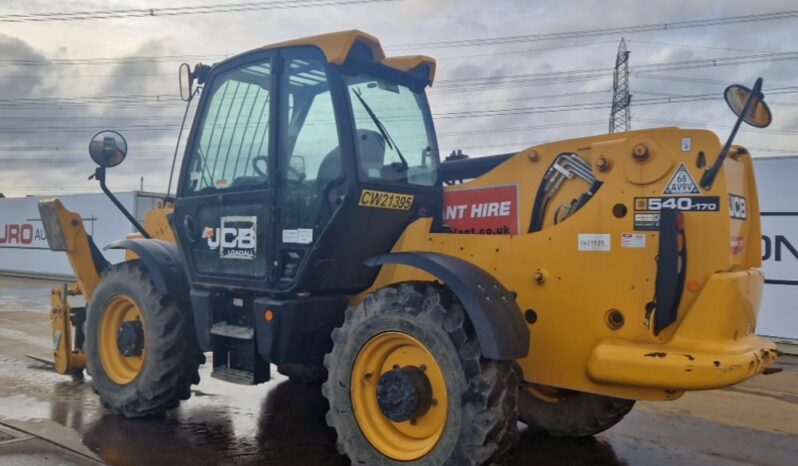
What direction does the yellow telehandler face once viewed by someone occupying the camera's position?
facing away from the viewer and to the left of the viewer

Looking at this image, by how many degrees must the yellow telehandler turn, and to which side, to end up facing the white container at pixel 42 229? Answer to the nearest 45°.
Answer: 0° — it already faces it

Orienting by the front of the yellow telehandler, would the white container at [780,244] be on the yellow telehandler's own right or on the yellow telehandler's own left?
on the yellow telehandler's own right
